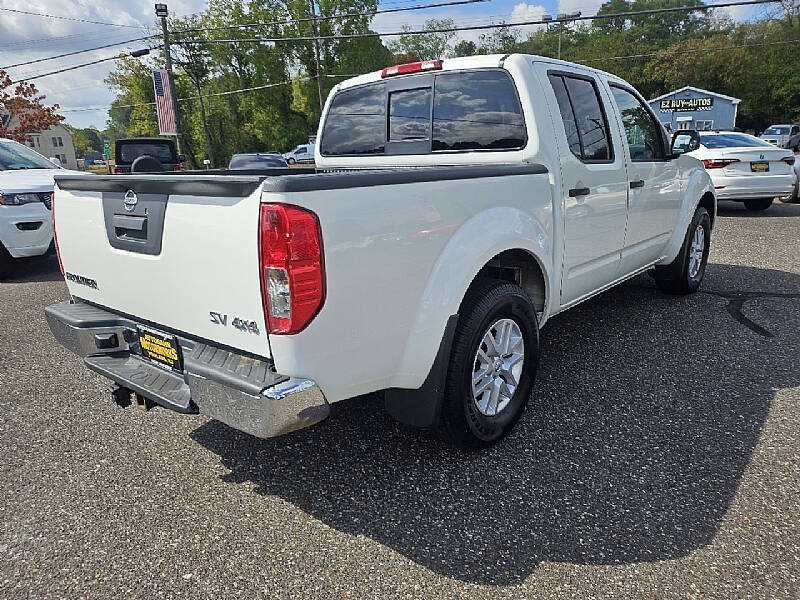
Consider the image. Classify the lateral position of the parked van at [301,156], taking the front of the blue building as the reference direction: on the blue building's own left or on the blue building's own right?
on the blue building's own right

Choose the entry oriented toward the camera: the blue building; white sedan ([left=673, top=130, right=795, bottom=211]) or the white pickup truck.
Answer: the blue building

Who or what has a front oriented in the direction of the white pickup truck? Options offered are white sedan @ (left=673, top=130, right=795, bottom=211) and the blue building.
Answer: the blue building

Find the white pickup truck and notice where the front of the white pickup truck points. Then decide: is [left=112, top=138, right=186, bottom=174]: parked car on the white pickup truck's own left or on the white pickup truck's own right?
on the white pickup truck's own left

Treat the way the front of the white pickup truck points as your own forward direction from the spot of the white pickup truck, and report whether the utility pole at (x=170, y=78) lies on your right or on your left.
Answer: on your left

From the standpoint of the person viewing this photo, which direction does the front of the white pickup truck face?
facing away from the viewer and to the right of the viewer

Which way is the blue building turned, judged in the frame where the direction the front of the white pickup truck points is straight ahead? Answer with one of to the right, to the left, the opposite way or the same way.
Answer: the opposite way

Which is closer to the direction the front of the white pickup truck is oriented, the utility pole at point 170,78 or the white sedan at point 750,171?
the white sedan

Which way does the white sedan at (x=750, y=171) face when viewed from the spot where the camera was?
facing away from the viewer and to the left of the viewer

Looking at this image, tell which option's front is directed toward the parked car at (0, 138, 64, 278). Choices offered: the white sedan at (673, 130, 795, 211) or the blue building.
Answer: the blue building

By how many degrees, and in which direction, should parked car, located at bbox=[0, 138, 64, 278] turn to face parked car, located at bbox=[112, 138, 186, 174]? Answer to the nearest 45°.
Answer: approximately 135° to its left

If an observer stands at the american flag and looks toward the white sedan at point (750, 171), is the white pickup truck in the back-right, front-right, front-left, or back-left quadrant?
front-right

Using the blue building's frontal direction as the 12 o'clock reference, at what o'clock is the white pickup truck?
The white pickup truck is roughly at 12 o'clock from the blue building.

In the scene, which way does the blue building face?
toward the camera

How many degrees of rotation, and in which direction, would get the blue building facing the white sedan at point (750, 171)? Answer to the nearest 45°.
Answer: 0° — it already faces it

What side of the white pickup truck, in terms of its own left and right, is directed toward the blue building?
front

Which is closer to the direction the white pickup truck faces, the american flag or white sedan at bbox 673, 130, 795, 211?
the white sedan

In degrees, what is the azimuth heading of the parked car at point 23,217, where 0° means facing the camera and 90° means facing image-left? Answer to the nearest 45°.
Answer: approximately 315°
